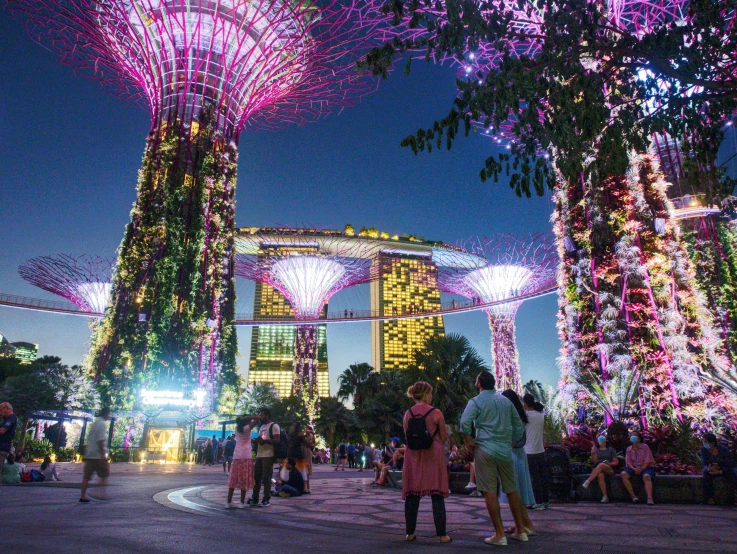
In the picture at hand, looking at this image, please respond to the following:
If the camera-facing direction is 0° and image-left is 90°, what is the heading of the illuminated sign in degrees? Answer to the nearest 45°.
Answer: approximately 0°

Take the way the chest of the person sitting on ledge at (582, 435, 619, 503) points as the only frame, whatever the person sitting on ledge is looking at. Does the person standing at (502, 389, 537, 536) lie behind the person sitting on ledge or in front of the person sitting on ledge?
in front

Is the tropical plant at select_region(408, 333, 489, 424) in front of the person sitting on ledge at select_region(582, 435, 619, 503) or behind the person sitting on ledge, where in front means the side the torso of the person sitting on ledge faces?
behind

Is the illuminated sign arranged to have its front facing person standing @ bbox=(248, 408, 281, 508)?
yes

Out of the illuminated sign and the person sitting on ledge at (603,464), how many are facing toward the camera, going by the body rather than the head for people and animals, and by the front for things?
2

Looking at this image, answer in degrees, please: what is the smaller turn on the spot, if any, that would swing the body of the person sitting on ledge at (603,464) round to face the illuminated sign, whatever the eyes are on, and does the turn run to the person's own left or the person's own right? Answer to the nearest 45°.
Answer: approximately 135° to the person's own right

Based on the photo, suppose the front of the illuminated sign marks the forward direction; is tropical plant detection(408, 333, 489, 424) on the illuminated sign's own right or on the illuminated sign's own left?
on the illuminated sign's own left

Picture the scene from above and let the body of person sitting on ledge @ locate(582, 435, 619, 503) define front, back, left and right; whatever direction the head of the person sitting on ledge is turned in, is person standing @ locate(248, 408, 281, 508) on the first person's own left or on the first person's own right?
on the first person's own right

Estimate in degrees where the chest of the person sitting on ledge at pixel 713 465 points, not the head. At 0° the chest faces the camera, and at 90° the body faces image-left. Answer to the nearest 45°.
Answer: approximately 45°

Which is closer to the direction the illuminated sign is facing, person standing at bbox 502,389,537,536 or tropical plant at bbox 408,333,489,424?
the person standing

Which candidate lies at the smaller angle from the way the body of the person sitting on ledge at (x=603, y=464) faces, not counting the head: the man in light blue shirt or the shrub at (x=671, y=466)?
the man in light blue shirt

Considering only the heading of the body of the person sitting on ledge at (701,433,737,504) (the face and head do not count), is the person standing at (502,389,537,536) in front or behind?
in front

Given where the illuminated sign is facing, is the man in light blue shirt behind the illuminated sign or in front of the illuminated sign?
in front

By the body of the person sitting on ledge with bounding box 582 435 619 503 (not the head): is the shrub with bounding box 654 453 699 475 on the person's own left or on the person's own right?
on the person's own left
